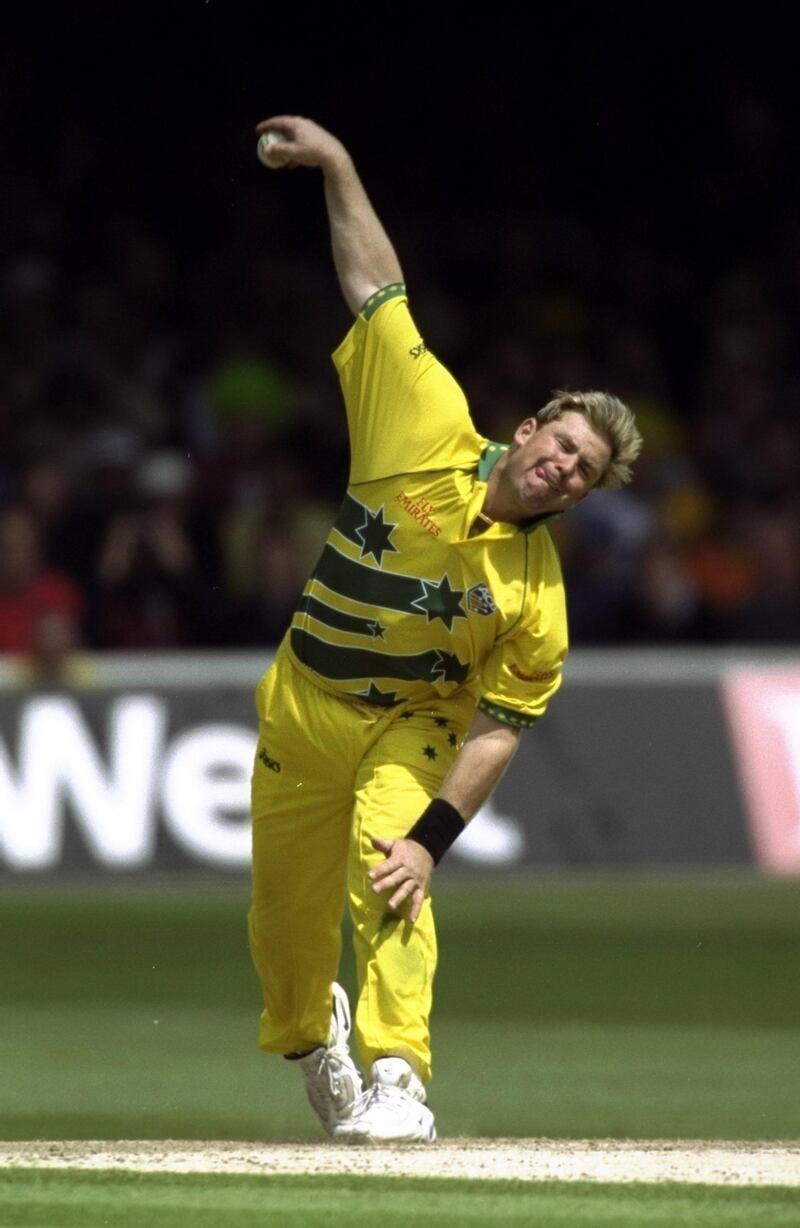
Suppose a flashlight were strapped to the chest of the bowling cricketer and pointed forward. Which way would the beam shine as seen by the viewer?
toward the camera

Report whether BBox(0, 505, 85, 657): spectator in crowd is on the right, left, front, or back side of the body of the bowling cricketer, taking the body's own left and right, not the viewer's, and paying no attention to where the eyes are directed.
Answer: back
